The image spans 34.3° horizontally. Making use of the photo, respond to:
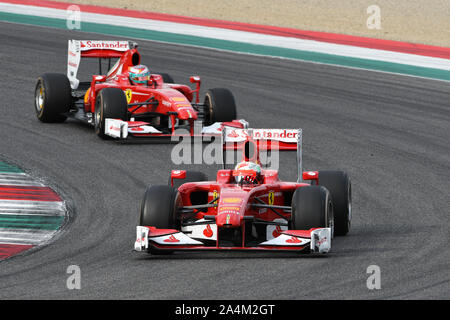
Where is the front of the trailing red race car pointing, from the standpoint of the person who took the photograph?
facing the viewer and to the right of the viewer

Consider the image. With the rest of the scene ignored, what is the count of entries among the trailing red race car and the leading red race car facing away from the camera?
0

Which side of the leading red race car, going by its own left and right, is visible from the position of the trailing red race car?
back

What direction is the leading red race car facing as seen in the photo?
toward the camera

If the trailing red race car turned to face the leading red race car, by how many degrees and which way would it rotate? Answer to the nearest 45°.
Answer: approximately 45° to its right
